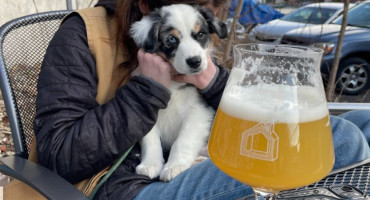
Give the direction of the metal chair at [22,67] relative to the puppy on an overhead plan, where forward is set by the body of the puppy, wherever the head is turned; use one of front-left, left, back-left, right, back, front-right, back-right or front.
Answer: right

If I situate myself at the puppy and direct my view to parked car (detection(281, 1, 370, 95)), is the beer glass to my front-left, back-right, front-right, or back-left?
back-right

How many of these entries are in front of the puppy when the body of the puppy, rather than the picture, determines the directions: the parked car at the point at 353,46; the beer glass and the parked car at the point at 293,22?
1

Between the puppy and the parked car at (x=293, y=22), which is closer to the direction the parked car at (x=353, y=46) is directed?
the puppy

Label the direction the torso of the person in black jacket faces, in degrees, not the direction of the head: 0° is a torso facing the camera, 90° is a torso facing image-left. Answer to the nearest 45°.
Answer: approximately 315°

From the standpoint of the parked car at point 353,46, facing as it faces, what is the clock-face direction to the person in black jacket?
The person in black jacket is roughly at 11 o'clock from the parked car.

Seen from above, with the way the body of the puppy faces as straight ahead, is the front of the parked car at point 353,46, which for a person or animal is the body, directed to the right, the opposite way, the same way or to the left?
to the right

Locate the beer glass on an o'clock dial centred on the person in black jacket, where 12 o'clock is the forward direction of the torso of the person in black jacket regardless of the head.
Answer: The beer glass is roughly at 12 o'clock from the person in black jacket.

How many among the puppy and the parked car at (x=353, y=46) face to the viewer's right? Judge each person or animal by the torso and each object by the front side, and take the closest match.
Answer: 0

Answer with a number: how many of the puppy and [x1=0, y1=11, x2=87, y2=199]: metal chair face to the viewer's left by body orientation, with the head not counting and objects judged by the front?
0

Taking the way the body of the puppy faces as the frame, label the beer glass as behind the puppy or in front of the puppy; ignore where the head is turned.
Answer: in front

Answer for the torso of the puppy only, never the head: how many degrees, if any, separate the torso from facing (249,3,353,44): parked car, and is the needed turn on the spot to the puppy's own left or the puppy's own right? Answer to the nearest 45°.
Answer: approximately 135° to the puppy's own left
